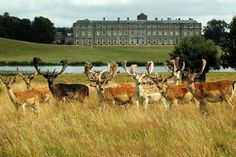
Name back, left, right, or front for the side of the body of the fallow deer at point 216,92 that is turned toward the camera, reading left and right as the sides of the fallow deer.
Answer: left

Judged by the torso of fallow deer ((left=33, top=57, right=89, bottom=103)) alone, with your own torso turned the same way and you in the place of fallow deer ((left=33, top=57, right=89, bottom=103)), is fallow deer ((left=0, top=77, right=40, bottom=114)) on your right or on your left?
on your left

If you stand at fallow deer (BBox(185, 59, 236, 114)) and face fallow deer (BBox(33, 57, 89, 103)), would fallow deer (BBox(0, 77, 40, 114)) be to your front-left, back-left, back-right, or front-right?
front-left

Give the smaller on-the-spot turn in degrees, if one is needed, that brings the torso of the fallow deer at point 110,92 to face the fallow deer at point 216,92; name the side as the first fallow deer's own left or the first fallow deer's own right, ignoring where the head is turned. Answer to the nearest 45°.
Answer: approximately 135° to the first fallow deer's own left

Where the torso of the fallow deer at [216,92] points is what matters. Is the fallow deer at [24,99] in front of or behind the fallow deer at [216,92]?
in front

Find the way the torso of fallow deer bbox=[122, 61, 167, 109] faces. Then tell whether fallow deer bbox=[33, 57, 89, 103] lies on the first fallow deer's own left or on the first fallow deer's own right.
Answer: on the first fallow deer's own right

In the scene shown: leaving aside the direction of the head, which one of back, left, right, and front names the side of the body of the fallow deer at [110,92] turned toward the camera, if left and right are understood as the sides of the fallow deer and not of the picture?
left

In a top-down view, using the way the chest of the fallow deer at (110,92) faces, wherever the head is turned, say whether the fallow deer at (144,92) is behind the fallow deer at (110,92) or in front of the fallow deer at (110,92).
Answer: behind

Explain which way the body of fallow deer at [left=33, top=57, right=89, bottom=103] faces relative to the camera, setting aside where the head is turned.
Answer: to the viewer's left

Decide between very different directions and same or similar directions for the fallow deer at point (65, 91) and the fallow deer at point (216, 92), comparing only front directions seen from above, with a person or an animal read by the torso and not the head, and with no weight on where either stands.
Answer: same or similar directions

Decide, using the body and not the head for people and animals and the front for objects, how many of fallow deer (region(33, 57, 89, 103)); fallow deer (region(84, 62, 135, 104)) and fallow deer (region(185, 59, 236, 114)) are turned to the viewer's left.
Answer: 3

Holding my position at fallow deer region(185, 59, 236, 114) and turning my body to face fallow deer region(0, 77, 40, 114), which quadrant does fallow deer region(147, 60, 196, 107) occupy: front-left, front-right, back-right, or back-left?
front-right

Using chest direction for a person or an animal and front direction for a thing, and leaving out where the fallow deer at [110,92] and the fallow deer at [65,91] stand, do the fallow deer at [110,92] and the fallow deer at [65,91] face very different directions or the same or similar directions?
same or similar directions

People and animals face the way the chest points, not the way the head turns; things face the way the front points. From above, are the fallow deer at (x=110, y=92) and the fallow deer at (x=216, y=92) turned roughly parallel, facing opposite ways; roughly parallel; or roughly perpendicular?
roughly parallel
